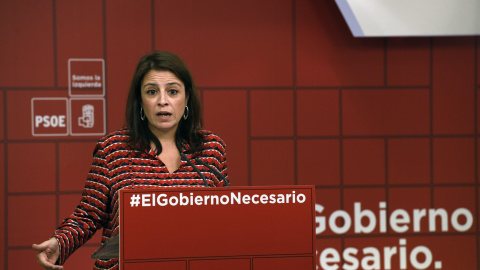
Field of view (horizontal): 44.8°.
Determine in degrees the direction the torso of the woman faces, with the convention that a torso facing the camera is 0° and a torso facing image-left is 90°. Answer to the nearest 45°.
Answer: approximately 0°
